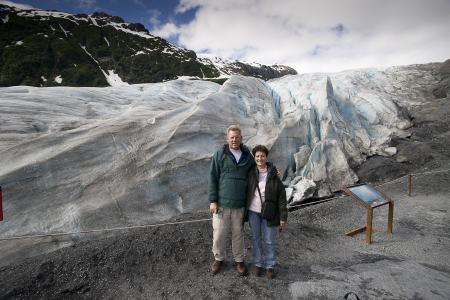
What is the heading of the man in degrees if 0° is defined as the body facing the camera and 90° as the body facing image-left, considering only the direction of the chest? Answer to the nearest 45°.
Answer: approximately 0°

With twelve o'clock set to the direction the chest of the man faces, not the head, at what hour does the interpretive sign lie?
The interpretive sign is roughly at 8 o'clock from the man.

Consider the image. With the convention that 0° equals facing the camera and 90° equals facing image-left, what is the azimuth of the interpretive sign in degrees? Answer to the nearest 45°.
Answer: approximately 315°

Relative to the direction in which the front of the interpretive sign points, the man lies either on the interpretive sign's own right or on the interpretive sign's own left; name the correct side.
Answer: on the interpretive sign's own right

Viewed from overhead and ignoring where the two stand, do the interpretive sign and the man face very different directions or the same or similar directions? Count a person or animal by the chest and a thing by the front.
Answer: same or similar directions

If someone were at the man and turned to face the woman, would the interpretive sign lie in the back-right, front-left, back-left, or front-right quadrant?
front-left

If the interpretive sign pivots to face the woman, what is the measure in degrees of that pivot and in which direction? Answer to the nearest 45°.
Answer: approximately 90° to its right

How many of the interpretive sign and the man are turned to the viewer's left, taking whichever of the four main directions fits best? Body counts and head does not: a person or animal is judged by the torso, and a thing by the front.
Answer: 0
